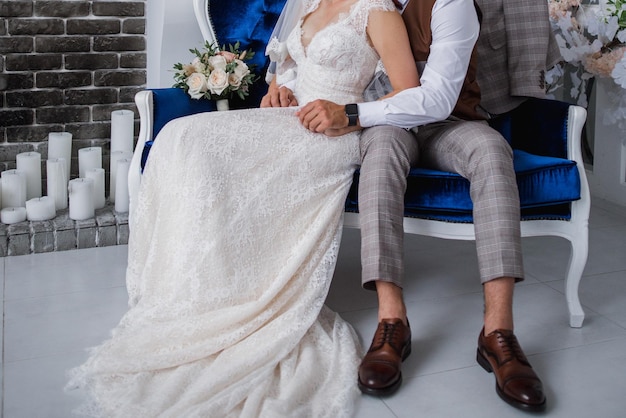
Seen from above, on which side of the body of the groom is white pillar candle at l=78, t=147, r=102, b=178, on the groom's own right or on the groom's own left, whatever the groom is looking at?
on the groom's own right

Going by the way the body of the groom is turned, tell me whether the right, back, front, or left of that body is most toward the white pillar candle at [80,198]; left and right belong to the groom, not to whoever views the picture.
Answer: right

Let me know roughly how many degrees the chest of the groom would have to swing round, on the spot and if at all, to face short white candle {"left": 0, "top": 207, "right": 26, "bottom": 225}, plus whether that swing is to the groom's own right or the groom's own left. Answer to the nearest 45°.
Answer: approximately 90° to the groom's own right

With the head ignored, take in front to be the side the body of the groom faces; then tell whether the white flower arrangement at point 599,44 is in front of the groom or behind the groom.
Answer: behind

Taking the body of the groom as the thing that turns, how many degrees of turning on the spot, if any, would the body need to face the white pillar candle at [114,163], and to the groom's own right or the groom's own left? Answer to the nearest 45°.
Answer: approximately 90° to the groom's own right

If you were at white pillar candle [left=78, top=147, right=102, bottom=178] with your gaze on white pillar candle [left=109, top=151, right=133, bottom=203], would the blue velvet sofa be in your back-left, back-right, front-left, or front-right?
front-right

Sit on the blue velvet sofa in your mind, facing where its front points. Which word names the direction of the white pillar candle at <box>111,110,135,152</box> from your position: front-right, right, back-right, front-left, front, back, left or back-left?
back-right

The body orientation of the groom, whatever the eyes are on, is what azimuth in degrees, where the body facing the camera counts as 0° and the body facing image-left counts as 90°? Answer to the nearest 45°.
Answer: approximately 45°

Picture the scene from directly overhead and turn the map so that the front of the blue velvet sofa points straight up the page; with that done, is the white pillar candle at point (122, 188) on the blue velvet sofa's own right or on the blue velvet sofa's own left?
on the blue velvet sofa's own right

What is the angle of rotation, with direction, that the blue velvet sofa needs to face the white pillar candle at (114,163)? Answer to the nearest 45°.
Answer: approximately 135° to its right

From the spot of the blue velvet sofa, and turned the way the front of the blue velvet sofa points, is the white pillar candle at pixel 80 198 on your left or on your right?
on your right

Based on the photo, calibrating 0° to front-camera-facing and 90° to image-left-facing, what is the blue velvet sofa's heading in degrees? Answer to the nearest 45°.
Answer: approximately 0°
